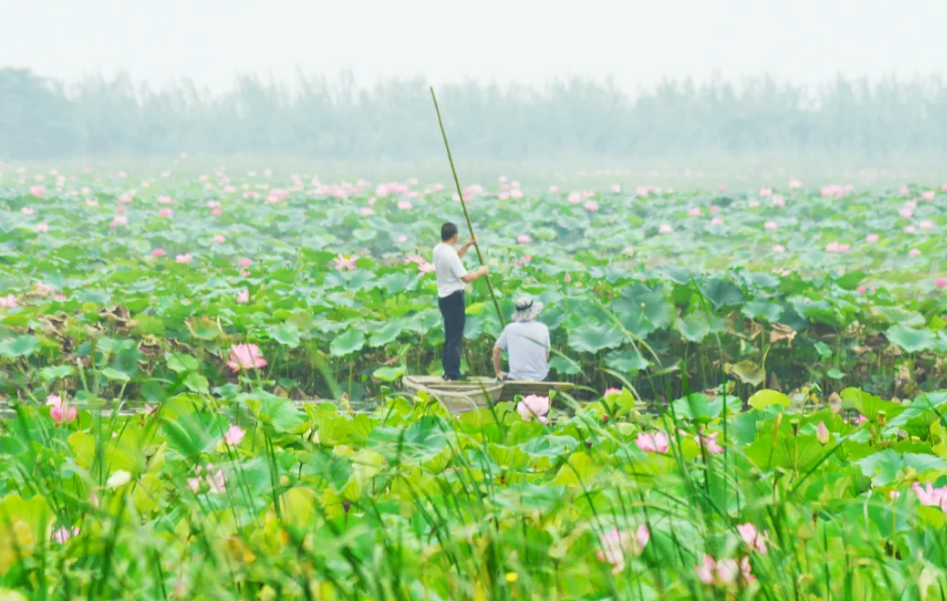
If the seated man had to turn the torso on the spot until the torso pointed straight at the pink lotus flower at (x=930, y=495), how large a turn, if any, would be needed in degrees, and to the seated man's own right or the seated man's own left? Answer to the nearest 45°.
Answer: approximately 135° to the seated man's own right

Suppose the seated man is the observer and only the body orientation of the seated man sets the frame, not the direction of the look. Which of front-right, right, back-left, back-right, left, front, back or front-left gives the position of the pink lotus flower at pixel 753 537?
back-right

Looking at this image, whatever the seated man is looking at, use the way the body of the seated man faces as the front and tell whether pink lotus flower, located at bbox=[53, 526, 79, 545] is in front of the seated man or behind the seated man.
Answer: behind

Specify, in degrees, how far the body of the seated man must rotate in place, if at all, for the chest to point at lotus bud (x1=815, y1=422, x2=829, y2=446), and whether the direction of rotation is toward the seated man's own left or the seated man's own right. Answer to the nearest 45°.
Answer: approximately 135° to the seated man's own right

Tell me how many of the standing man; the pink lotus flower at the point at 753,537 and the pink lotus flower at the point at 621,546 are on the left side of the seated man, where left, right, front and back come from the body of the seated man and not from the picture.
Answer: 1

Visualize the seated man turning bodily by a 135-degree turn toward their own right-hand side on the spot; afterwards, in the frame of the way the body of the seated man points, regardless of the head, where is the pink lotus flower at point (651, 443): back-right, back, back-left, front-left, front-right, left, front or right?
front

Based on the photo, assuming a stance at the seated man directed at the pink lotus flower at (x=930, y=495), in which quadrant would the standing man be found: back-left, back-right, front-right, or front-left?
back-right

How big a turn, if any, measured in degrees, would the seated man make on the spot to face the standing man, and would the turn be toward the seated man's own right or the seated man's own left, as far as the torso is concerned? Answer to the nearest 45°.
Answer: approximately 90° to the seated man's own left

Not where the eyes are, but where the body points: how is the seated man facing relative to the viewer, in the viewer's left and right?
facing away from the viewer and to the right of the viewer

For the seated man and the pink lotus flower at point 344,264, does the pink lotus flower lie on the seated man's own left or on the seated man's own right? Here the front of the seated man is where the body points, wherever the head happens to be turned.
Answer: on the seated man's own left

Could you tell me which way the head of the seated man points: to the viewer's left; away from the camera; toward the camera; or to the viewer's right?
away from the camera

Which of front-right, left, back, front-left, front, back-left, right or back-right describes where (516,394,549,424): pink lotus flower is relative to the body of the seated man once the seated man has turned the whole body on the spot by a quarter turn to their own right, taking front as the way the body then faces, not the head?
front-right
